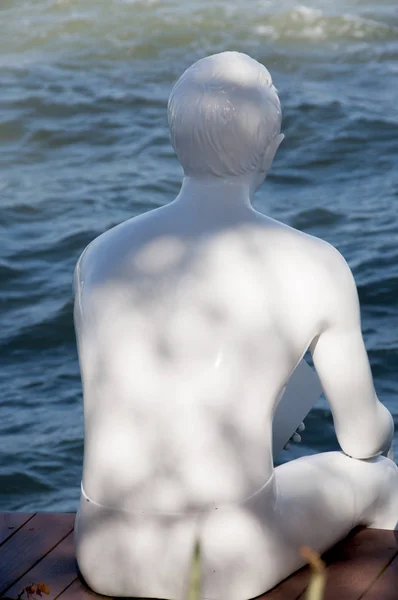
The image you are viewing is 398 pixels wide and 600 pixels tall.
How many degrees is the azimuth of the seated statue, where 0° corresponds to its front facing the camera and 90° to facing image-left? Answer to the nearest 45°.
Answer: approximately 180°
